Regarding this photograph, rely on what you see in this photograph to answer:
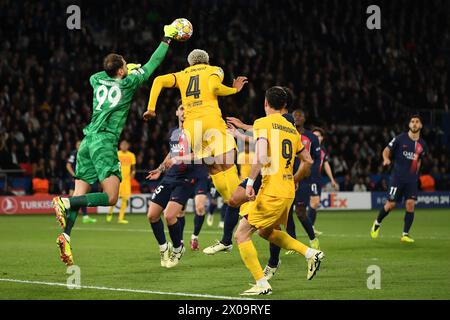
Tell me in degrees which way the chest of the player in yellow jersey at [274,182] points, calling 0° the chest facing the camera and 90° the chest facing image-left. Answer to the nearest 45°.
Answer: approximately 135°

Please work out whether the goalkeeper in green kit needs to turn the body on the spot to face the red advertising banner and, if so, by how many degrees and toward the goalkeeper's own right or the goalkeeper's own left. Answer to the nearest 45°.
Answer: approximately 45° to the goalkeeper's own left

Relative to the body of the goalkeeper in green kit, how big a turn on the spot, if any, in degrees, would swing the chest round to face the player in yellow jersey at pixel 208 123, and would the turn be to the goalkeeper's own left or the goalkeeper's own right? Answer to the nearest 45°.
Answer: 0° — they already face them

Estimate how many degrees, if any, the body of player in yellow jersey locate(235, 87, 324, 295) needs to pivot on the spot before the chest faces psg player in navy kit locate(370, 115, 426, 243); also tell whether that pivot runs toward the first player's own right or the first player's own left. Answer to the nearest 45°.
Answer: approximately 45° to the first player's own right

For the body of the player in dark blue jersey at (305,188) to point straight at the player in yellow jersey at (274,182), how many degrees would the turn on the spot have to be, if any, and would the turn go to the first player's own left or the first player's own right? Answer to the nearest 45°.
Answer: approximately 45° to the first player's own left

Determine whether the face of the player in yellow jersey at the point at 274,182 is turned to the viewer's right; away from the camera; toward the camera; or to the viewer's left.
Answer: away from the camera

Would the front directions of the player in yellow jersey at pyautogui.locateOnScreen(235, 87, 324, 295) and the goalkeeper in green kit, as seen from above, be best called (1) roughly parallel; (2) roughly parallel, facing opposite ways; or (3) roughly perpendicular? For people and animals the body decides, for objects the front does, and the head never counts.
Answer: roughly perpendicular

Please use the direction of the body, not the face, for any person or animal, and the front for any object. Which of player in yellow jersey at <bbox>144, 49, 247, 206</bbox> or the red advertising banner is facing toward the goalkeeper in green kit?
the red advertising banner

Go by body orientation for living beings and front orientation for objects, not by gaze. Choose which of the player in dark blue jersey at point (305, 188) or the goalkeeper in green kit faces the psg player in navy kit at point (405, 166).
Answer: the goalkeeper in green kit

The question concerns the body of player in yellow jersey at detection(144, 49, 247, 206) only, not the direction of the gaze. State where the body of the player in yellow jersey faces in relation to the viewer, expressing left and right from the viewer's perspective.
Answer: facing away from the viewer

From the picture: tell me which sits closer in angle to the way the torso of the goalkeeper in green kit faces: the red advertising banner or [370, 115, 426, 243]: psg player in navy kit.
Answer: the psg player in navy kit

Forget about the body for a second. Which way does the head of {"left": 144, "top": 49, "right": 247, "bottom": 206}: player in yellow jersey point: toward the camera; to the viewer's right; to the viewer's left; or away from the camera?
away from the camera
